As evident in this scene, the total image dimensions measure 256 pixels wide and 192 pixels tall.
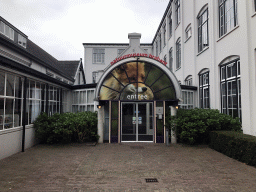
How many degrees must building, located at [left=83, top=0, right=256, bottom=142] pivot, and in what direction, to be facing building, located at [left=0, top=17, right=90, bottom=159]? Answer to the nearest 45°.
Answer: approximately 45° to its right

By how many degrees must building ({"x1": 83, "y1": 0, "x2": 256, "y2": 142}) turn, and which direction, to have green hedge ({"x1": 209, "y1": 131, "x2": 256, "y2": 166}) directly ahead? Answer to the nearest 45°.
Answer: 0° — it already faces it

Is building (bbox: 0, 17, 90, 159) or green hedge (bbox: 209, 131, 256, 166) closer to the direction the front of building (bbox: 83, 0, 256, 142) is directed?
the green hedge
